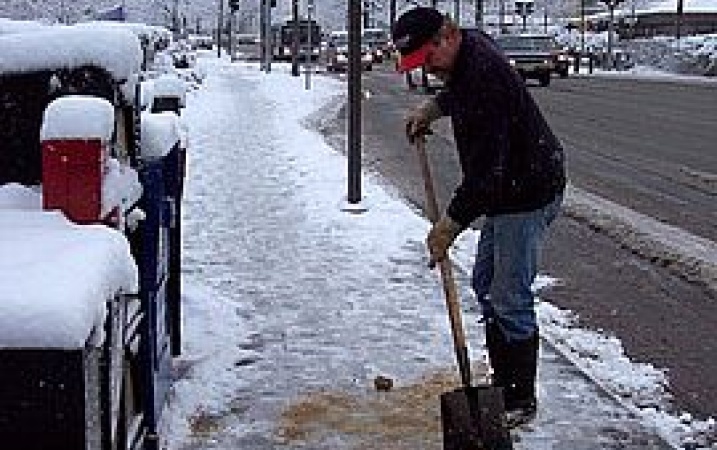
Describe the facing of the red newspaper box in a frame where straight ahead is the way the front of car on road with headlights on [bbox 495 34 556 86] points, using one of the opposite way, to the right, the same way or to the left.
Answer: to the left

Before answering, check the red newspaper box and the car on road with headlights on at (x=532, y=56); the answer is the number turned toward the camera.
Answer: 1

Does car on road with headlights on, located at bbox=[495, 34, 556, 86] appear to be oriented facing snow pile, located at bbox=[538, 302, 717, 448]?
yes

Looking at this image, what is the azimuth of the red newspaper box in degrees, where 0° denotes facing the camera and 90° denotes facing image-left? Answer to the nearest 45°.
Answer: approximately 270°

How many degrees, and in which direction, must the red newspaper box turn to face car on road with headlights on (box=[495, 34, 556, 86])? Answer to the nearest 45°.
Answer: approximately 90° to its left

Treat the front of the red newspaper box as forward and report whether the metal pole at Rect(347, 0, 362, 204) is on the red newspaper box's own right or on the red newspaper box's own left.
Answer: on the red newspaper box's own left

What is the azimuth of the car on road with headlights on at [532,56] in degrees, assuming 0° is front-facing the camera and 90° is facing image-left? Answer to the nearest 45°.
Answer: approximately 0°

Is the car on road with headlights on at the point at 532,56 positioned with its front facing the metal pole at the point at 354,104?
yes

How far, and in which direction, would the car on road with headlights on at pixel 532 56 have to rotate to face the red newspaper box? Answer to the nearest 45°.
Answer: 0° — it already faces it
